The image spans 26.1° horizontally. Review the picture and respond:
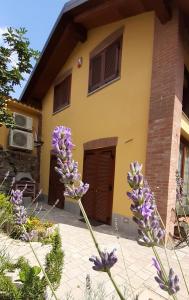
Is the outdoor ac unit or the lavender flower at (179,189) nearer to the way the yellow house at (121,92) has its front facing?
the lavender flower

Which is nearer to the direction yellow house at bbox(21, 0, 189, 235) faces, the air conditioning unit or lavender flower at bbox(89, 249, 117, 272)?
the lavender flower

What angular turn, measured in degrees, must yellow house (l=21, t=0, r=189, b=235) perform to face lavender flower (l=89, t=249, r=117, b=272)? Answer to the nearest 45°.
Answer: approximately 45° to its left

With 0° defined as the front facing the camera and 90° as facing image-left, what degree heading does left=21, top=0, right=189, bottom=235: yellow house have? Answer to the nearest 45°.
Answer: approximately 45°

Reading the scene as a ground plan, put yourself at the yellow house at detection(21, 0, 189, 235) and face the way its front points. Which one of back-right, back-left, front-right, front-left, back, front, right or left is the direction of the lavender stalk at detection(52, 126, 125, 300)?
front-left

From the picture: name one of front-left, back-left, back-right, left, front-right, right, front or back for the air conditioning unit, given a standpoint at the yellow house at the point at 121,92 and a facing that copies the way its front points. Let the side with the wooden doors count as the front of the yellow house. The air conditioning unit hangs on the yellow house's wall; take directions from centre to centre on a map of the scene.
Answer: right

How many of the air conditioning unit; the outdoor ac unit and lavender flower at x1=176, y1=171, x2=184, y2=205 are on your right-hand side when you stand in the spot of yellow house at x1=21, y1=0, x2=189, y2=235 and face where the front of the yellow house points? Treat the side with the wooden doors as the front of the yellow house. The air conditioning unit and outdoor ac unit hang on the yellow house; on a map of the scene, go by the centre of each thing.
2

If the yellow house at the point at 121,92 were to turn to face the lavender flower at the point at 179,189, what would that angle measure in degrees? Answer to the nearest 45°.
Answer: approximately 45° to its left
